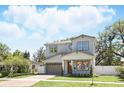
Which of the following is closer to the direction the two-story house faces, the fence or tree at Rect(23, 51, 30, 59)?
the fence

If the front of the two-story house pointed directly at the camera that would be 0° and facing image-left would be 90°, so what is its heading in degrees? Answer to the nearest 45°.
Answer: approximately 0°

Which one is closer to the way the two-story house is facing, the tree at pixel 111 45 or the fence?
the fence

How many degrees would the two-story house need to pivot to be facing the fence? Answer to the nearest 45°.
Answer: approximately 90° to its left

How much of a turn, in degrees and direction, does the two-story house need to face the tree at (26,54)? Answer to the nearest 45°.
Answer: approximately 135° to its right

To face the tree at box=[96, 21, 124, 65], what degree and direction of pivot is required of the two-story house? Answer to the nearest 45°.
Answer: approximately 135° to its left
